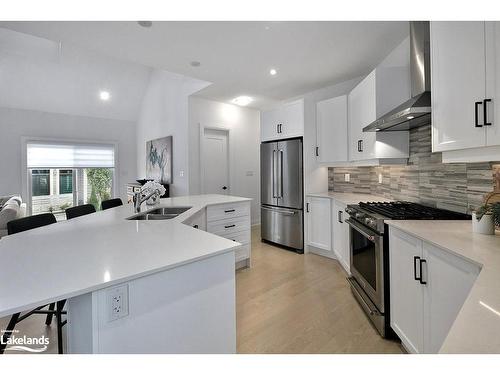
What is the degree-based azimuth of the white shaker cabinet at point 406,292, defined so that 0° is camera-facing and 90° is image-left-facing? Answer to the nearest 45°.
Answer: approximately 45°

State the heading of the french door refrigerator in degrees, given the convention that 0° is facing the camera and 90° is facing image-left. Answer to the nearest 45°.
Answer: approximately 45°

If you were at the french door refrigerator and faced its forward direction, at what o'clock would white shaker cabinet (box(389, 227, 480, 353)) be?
The white shaker cabinet is roughly at 10 o'clock from the french door refrigerator.

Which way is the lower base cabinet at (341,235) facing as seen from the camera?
to the viewer's left

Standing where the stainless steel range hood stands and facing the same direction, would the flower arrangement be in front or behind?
in front

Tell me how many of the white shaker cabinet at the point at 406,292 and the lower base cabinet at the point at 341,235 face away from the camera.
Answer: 0

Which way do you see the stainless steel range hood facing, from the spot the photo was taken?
facing the viewer and to the left of the viewer

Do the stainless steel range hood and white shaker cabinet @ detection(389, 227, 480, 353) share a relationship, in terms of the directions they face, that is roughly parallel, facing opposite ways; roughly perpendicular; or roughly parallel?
roughly parallel

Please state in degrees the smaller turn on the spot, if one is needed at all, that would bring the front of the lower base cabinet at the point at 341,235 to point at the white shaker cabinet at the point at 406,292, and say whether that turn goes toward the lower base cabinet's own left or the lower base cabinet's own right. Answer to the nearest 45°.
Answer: approximately 90° to the lower base cabinet's own left

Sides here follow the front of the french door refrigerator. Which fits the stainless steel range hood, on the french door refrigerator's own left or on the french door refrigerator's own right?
on the french door refrigerator's own left

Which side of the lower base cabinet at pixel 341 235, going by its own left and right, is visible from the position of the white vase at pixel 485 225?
left

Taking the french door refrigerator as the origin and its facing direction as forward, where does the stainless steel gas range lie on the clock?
The stainless steel gas range is roughly at 10 o'clock from the french door refrigerator.
